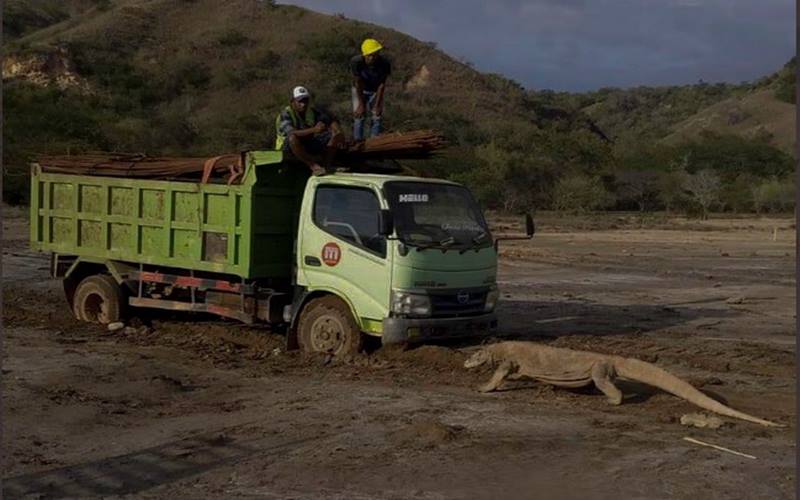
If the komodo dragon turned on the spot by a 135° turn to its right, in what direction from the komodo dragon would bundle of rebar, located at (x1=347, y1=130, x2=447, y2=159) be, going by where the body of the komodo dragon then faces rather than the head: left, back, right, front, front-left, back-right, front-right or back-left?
left

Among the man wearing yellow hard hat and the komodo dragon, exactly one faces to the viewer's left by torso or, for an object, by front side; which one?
the komodo dragon

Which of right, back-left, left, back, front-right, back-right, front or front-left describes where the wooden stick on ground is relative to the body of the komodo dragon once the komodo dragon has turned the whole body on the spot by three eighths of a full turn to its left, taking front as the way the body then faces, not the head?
front

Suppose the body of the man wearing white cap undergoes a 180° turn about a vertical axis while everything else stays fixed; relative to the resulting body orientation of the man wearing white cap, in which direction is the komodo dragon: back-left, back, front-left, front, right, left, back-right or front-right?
back

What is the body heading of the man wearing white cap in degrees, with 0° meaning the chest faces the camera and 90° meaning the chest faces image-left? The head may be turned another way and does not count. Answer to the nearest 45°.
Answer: approximately 315°

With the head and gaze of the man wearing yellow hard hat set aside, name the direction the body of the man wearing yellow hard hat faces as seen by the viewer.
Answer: toward the camera

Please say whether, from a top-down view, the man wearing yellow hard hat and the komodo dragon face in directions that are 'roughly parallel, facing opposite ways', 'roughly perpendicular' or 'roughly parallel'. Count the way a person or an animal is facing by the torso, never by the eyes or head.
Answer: roughly perpendicular

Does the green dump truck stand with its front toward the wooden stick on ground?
yes

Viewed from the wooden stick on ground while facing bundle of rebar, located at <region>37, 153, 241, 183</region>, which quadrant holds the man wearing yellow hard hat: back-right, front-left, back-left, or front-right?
front-right

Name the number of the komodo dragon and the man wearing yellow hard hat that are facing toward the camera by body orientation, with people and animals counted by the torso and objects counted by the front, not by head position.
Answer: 1

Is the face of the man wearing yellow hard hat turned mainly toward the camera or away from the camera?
toward the camera

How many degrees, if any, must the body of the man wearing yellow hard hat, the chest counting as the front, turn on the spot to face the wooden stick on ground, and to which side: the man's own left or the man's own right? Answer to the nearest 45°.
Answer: approximately 45° to the man's own left

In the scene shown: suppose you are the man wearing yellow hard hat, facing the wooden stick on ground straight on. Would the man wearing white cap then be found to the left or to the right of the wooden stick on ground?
right

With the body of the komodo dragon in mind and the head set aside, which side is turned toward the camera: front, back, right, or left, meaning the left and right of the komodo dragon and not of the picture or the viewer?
left
